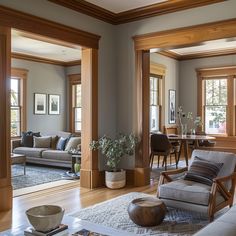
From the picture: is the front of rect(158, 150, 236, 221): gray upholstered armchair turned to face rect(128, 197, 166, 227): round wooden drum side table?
yes

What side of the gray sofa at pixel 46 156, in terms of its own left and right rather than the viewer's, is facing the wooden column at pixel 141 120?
left

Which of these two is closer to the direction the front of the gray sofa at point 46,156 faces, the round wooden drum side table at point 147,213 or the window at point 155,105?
the round wooden drum side table

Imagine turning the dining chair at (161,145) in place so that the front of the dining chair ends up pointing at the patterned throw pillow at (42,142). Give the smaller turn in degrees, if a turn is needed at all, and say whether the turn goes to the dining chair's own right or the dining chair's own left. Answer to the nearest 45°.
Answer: approximately 135° to the dining chair's own left

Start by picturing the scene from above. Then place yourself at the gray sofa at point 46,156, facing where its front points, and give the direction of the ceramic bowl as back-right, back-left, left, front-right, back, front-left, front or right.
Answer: front-left

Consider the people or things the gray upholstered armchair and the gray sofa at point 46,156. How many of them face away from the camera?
0

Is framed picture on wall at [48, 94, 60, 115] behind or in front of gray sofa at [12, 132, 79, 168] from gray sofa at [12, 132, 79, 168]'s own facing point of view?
behind

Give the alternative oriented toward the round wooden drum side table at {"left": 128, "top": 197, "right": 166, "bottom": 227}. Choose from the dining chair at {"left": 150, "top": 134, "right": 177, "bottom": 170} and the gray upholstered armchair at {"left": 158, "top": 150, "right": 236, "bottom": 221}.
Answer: the gray upholstered armchair

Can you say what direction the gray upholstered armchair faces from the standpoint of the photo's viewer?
facing the viewer and to the left of the viewer

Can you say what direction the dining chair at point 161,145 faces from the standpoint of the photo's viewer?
facing away from the viewer and to the right of the viewer

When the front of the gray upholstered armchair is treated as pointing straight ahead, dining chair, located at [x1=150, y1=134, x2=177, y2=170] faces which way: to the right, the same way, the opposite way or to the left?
the opposite way

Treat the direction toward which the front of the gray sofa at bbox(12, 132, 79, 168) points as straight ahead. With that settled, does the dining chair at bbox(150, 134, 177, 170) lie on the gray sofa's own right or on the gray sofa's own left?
on the gray sofa's own left

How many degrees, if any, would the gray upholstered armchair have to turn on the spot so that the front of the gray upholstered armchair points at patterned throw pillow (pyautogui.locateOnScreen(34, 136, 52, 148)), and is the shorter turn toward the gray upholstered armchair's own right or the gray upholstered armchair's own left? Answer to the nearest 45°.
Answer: approximately 90° to the gray upholstered armchair's own right

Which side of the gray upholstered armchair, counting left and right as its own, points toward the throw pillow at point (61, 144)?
right

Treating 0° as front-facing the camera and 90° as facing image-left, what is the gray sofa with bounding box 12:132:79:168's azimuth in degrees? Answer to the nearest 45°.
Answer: approximately 45°
